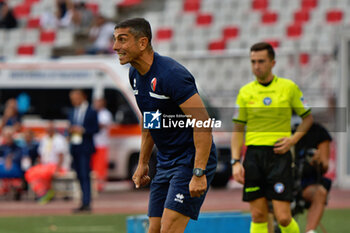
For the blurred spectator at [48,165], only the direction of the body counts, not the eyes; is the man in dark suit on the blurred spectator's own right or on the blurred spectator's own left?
on the blurred spectator's own left

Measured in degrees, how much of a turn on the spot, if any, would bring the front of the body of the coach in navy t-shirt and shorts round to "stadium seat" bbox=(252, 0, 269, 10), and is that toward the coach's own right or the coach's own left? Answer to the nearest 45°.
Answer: approximately 135° to the coach's own right

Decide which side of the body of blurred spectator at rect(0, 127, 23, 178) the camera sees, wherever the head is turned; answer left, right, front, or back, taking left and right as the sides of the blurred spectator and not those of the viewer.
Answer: front

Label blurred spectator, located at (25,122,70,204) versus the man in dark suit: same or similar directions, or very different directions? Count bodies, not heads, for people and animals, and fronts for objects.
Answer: same or similar directions

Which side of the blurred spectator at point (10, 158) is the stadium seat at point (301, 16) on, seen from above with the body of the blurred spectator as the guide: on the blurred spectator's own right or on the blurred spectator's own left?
on the blurred spectator's own left
